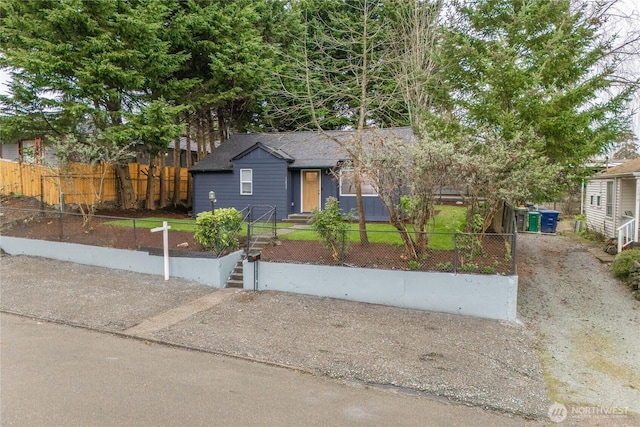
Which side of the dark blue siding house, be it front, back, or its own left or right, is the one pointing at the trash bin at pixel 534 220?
left

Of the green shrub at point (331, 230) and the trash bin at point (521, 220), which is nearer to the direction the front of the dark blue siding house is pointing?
the green shrub

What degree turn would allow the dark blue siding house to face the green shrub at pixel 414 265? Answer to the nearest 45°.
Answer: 0° — it already faces it

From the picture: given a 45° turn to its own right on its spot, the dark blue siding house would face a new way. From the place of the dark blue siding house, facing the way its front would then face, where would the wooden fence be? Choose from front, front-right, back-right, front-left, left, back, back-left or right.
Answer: front-right

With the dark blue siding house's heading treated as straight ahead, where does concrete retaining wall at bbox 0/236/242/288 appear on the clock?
The concrete retaining wall is roughly at 1 o'clock from the dark blue siding house.

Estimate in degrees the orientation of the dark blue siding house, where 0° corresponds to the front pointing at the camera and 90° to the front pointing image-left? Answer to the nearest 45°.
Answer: approximately 0°

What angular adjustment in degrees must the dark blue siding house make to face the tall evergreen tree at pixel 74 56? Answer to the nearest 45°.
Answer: approximately 90° to its right

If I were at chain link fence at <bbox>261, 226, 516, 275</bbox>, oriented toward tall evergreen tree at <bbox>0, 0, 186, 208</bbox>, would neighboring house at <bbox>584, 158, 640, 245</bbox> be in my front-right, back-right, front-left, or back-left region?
back-right

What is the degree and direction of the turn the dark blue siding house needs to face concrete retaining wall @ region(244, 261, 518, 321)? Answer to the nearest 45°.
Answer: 0° — it already faces it
